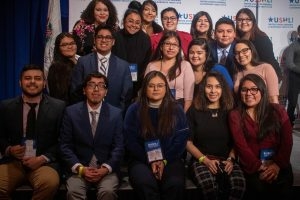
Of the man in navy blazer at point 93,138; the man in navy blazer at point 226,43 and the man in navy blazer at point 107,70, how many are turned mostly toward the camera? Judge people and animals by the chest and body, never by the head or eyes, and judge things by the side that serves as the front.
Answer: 3

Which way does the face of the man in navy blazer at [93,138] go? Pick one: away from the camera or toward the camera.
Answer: toward the camera

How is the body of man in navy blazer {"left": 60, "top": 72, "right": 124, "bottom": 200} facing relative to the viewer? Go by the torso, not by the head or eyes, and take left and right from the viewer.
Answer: facing the viewer

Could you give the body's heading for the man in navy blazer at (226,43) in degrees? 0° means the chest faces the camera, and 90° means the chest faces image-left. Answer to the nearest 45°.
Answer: approximately 0°

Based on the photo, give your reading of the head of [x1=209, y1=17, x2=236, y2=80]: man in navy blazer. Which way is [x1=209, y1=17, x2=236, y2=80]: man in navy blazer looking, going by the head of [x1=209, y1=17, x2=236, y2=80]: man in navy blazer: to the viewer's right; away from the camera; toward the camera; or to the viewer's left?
toward the camera

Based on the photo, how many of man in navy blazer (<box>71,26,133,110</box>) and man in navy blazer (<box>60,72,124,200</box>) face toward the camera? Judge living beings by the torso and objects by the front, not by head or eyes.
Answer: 2

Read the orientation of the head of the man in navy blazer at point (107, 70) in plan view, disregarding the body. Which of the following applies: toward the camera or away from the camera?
toward the camera

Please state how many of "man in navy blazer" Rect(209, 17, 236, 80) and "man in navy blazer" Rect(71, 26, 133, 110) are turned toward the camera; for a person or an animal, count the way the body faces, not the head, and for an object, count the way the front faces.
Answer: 2

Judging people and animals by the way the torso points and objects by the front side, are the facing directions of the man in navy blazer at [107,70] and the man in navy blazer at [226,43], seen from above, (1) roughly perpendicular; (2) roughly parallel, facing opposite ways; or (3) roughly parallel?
roughly parallel

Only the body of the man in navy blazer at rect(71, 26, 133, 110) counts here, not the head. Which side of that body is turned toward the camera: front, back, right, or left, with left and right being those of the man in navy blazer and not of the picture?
front
